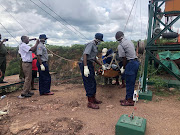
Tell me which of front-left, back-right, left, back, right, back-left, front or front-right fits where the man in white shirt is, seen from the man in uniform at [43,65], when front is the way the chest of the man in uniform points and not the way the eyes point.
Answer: back

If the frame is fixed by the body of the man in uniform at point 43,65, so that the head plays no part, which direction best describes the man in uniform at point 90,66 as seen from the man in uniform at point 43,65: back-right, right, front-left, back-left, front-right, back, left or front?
front-right

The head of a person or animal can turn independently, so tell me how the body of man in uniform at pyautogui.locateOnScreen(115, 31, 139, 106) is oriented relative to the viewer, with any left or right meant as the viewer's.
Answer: facing to the left of the viewer

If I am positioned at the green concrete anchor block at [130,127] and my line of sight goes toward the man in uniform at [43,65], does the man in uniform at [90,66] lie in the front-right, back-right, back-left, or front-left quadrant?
front-right

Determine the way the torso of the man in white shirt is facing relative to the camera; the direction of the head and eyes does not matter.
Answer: to the viewer's right

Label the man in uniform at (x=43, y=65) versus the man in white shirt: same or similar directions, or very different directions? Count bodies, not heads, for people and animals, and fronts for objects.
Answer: same or similar directions

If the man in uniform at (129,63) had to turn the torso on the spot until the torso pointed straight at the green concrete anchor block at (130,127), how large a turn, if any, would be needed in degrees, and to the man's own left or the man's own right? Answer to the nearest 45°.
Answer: approximately 90° to the man's own left

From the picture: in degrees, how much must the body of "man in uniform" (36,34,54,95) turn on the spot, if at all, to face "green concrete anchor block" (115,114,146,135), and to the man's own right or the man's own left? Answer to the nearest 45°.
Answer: approximately 45° to the man's own right

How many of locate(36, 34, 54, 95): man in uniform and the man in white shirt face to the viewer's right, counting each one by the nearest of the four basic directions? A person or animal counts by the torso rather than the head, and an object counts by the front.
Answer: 2

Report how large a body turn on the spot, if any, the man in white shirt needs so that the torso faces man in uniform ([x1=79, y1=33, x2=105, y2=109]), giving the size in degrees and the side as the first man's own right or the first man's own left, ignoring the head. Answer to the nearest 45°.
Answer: approximately 45° to the first man's own right

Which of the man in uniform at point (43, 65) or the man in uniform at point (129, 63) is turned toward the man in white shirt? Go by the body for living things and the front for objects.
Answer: the man in uniform at point (129, 63)

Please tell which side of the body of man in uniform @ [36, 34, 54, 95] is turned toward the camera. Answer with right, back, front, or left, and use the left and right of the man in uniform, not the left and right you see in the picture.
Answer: right

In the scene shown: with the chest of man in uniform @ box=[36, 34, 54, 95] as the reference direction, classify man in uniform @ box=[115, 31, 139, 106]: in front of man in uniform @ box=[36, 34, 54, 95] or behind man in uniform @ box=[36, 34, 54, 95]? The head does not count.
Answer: in front
